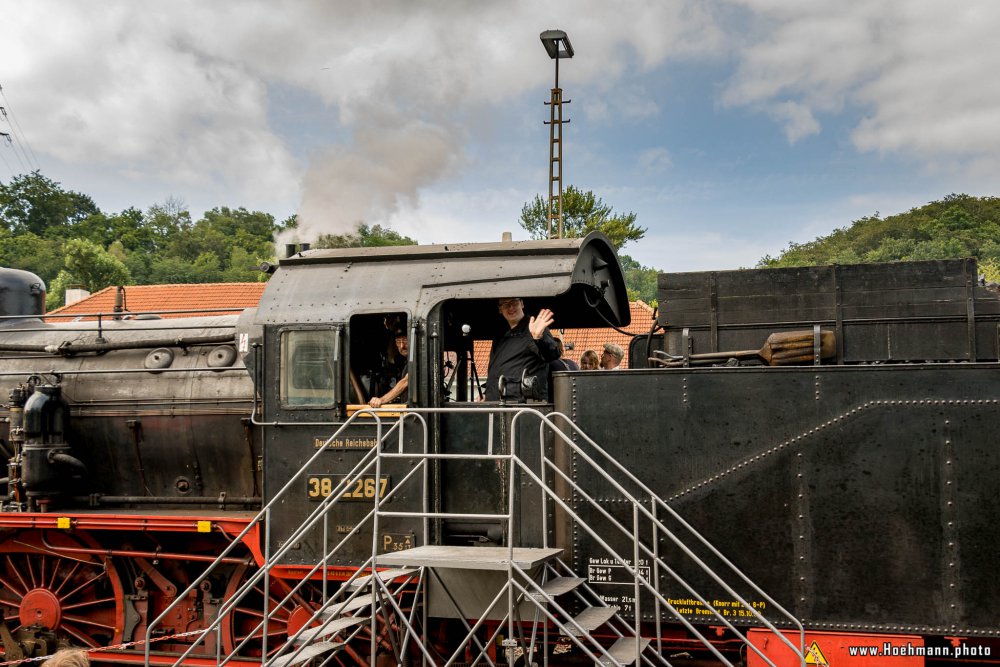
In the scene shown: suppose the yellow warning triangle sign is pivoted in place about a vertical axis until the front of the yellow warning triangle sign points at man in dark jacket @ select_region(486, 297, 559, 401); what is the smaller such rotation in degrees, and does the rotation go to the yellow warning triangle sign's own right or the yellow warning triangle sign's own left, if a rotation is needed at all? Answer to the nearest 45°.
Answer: approximately 90° to the yellow warning triangle sign's own right

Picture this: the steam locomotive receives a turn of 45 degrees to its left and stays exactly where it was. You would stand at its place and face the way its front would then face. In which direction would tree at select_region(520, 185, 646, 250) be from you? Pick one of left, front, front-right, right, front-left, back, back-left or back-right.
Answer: back-right

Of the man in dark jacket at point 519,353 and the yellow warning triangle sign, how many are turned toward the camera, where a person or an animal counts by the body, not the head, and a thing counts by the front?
2

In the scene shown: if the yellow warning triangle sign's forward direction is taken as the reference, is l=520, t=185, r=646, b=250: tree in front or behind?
behind

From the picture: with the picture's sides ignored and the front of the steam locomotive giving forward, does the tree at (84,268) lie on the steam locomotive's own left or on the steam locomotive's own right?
on the steam locomotive's own right

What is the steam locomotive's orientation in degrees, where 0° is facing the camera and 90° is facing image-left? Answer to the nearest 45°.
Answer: approximately 90°

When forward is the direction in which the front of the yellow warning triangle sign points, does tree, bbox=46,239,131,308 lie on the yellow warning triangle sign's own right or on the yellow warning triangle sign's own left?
on the yellow warning triangle sign's own right

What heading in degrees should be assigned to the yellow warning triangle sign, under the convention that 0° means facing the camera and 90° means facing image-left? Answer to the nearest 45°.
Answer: approximately 0°

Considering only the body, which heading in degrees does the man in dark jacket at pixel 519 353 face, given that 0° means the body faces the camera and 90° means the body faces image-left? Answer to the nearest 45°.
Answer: approximately 0°

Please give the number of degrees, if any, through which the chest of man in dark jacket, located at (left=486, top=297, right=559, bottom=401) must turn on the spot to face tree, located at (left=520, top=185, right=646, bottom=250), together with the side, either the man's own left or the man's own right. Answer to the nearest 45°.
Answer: approximately 180°
